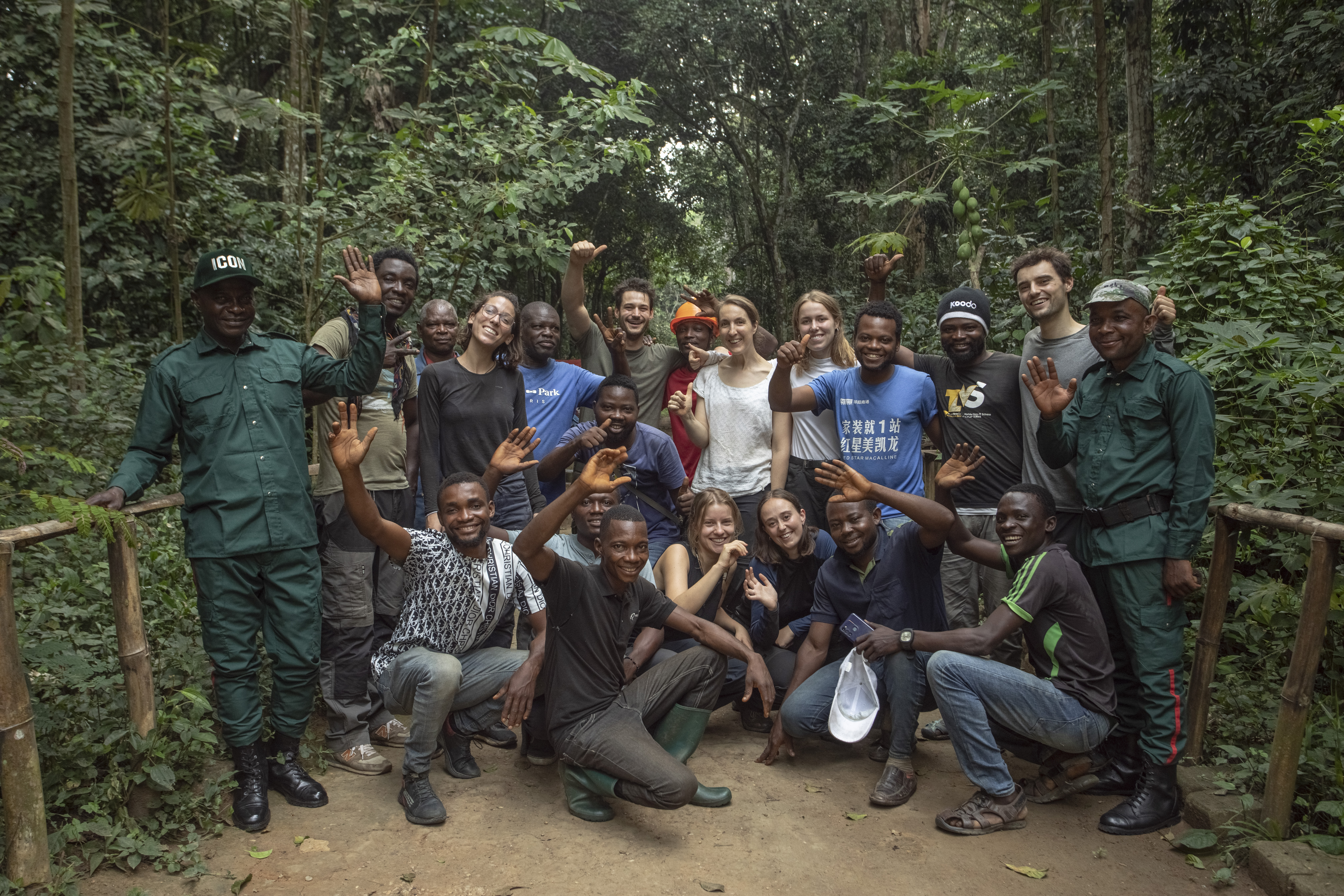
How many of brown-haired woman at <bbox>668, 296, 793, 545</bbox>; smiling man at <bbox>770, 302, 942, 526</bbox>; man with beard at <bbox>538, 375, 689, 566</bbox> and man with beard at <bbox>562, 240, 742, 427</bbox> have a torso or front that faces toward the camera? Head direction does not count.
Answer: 4

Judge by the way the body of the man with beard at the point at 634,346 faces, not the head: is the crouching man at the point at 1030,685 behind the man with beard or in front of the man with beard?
in front

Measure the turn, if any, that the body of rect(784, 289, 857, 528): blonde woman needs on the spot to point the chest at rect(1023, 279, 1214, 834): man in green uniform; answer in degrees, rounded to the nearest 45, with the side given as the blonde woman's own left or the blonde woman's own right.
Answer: approximately 45° to the blonde woman's own left

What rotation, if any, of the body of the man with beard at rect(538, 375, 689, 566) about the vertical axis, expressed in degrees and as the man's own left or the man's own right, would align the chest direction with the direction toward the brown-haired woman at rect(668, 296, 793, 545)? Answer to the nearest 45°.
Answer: approximately 90° to the man's own left

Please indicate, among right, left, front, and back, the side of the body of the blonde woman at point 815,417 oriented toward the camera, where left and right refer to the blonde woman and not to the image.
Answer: front

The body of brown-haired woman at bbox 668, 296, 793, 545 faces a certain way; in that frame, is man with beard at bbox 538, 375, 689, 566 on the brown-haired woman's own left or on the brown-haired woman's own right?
on the brown-haired woman's own right

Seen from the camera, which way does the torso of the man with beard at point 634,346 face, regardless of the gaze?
toward the camera

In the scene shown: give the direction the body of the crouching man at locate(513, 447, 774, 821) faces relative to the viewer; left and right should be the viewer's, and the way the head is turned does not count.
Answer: facing the viewer and to the right of the viewer

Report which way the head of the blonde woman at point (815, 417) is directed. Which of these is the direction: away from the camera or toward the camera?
toward the camera

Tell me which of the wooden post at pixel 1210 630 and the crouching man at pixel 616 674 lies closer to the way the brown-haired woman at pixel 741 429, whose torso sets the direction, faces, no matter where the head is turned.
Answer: the crouching man

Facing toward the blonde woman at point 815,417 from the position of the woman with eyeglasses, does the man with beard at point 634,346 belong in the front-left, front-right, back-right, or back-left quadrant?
front-left

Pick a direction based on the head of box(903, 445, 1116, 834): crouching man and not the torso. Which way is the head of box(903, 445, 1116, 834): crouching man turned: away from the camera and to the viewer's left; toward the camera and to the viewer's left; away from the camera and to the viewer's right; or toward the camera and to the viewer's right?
toward the camera and to the viewer's left

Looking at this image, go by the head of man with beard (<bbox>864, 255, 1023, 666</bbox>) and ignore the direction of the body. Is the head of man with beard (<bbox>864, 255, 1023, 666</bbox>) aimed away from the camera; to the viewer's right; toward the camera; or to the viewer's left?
toward the camera

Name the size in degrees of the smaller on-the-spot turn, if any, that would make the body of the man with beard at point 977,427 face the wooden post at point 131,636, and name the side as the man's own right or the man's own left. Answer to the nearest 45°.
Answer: approximately 45° to the man's own right

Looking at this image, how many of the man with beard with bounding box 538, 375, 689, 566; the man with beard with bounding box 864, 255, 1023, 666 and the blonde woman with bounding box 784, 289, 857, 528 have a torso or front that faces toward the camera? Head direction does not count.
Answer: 3
